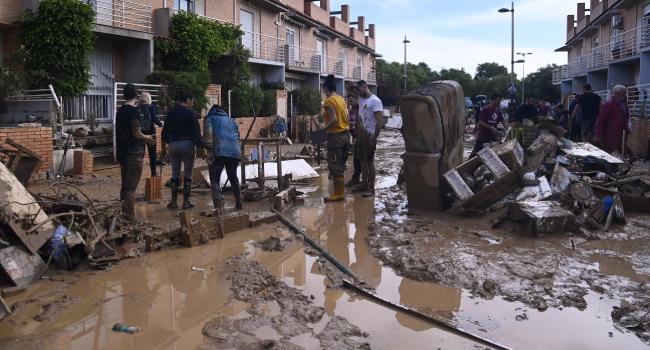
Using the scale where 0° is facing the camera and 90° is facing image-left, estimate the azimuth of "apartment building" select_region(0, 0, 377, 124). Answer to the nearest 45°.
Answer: approximately 315°

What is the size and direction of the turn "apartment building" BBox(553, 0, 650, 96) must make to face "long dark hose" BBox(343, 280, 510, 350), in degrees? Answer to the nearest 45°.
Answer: approximately 45° to its left

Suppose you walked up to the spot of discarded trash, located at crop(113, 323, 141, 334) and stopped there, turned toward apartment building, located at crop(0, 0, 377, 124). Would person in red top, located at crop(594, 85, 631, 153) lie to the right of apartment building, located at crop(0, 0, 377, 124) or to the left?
right

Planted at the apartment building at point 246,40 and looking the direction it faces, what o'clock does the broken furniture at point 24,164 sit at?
The broken furniture is roughly at 2 o'clock from the apartment building.

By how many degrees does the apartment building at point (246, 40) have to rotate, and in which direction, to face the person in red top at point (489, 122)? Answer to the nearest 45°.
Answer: approximately 45° to its right

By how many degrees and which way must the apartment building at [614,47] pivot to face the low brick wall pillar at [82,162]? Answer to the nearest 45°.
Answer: approximately 45° to its left

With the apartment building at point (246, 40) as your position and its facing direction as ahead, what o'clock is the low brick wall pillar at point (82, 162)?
The low brick wall pillar is roughly at 2 o'clock from the apartment building.
